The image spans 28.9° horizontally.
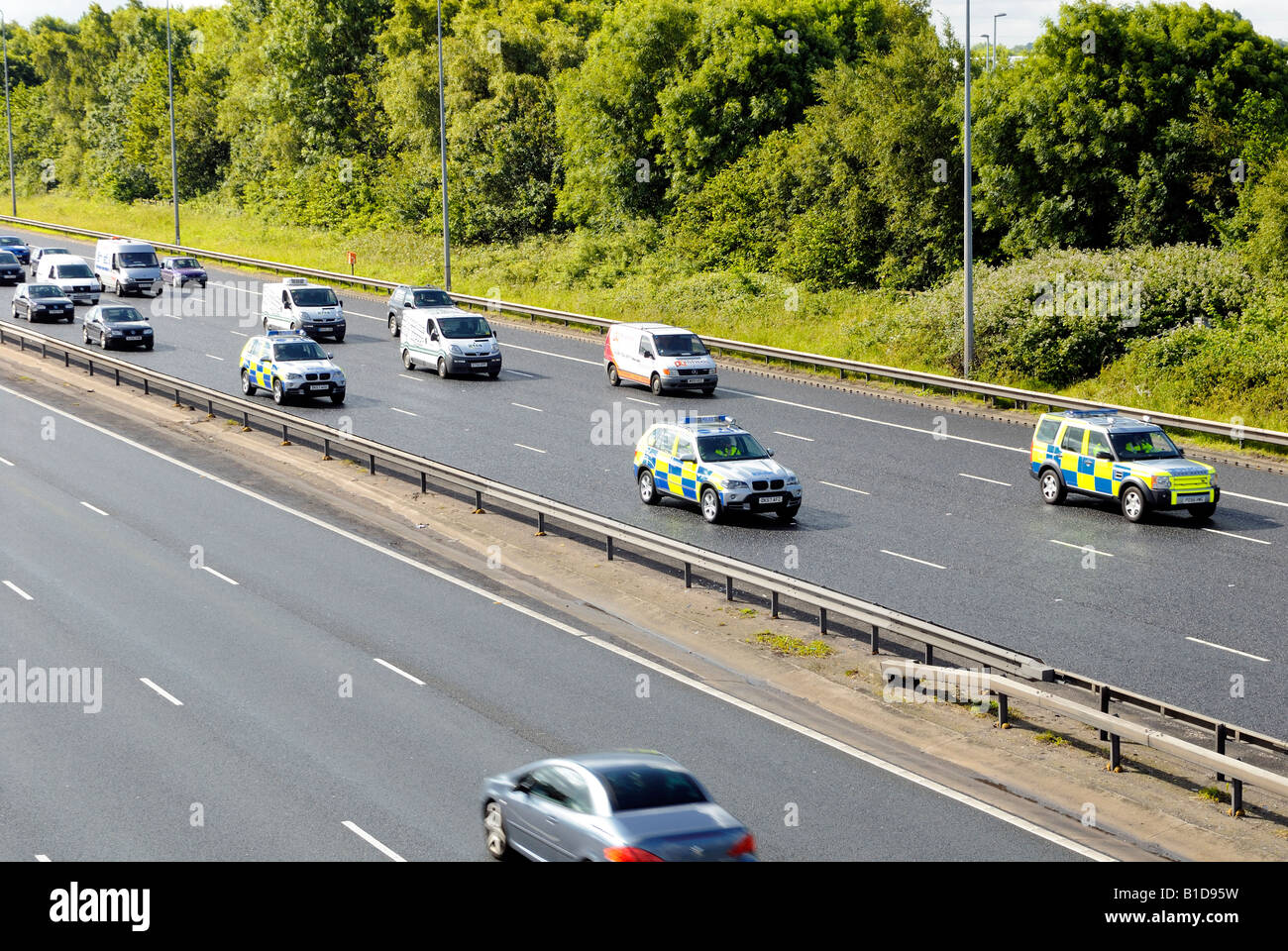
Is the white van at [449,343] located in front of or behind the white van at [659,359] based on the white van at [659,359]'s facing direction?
behind

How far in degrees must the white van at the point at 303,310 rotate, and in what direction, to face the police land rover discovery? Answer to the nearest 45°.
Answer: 0° — it already faces it

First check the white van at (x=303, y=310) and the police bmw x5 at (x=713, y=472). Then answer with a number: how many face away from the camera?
0

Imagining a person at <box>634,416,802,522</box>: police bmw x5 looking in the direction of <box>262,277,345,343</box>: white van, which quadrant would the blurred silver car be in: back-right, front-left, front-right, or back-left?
back-left

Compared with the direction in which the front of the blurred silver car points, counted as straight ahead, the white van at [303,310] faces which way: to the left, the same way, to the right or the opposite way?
the opposite way

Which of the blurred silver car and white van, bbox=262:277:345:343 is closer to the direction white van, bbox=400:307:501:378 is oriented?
the blurred silver car

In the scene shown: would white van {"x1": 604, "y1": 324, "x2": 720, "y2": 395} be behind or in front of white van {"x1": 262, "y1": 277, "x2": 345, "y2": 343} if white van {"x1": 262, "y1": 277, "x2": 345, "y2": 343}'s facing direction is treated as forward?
in front

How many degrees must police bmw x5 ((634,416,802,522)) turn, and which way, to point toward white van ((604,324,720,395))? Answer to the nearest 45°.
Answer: approximately 135° to its left

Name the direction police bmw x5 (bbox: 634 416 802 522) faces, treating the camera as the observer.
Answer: facing the viewer and to the right of the viewer

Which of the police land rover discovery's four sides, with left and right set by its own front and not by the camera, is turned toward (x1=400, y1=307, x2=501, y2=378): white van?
back

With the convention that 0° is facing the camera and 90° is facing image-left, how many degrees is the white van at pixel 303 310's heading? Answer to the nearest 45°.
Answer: approximately 315°

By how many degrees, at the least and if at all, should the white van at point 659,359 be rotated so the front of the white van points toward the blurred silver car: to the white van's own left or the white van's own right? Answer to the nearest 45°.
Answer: approximately 45° to the white van's own right

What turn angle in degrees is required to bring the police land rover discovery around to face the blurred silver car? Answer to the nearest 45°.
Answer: approximately 45° to its right
